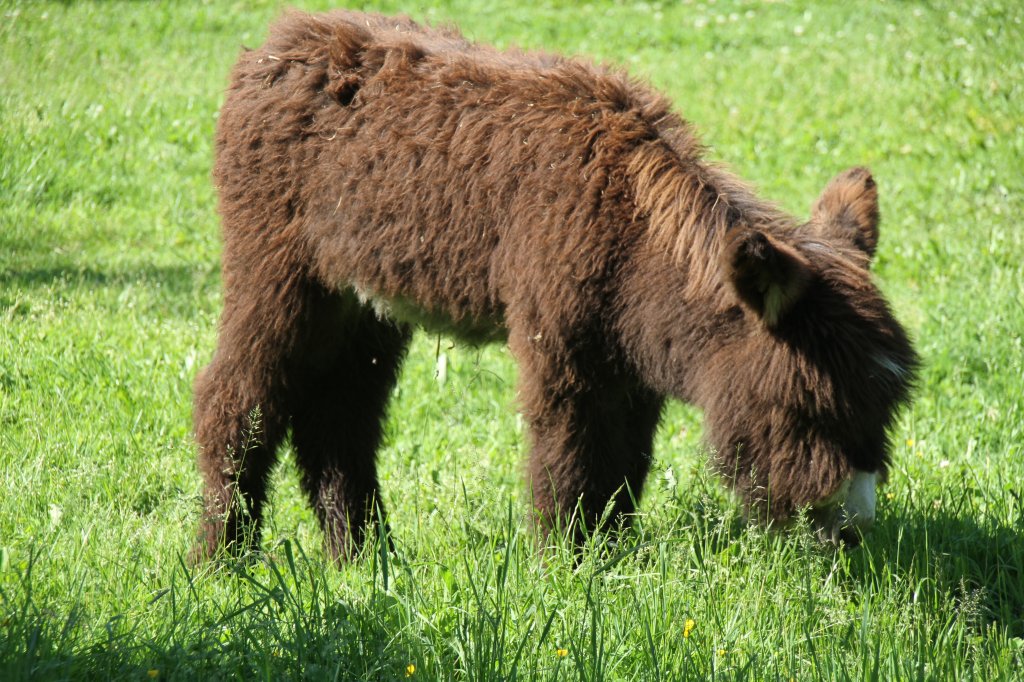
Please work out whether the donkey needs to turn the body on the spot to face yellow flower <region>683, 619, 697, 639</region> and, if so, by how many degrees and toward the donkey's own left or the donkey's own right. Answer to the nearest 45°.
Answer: approximately 45° to the donkey's own right

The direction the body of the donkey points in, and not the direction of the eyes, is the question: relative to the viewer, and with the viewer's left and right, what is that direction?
facing to the right of the viewer
